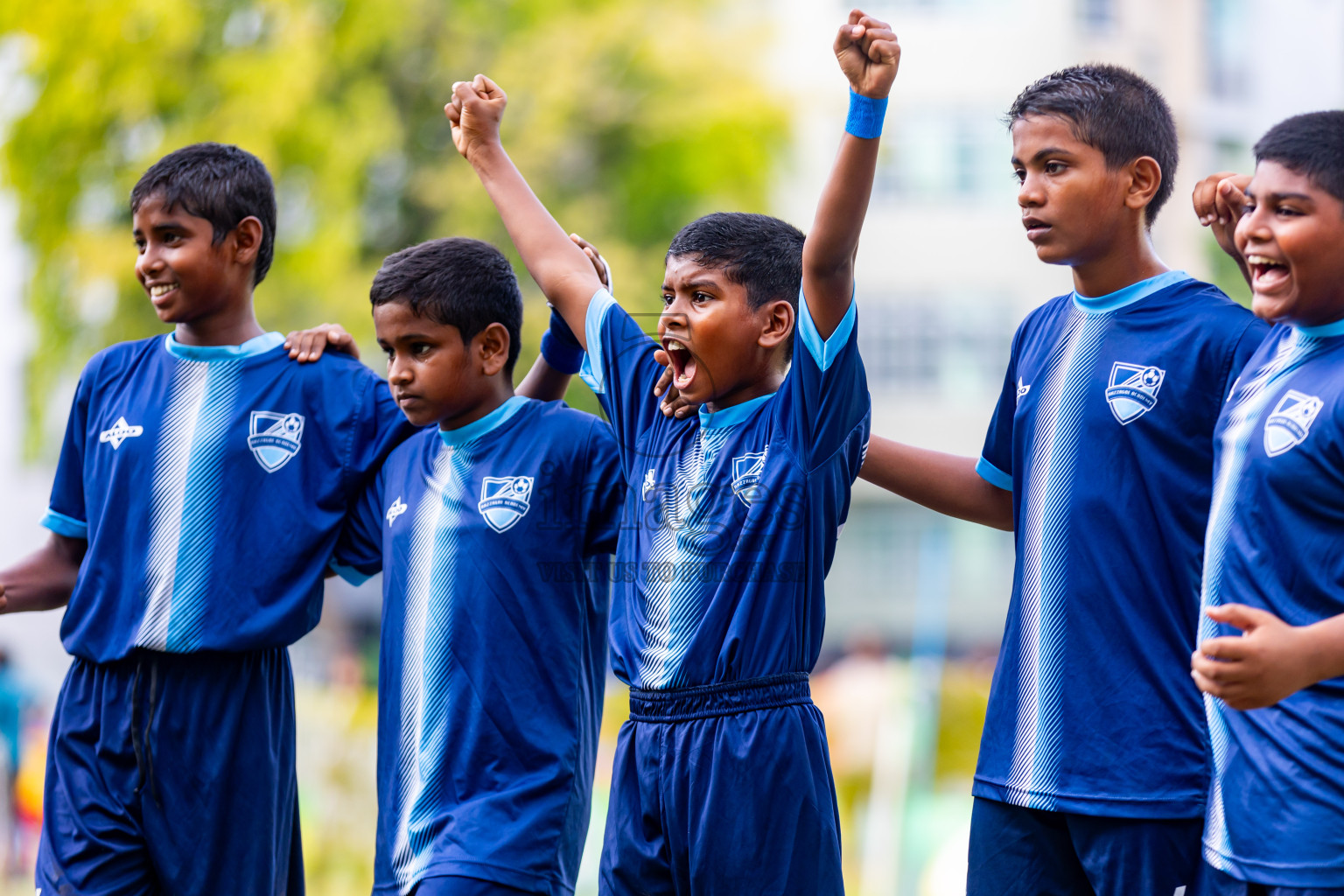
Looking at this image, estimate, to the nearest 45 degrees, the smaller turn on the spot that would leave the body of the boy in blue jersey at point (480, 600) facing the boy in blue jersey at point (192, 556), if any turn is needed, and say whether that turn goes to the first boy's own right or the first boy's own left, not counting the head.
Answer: approximately 90° to the first boy's own right

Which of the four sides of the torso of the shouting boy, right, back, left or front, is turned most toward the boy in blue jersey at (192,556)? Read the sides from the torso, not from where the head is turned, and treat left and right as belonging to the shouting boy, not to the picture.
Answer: right

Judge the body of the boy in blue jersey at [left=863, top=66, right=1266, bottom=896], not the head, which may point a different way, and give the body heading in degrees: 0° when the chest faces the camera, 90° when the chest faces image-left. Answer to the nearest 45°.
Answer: approximately 45°

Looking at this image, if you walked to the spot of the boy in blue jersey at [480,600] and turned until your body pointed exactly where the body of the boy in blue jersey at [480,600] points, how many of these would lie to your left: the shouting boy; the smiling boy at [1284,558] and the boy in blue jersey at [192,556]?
2
